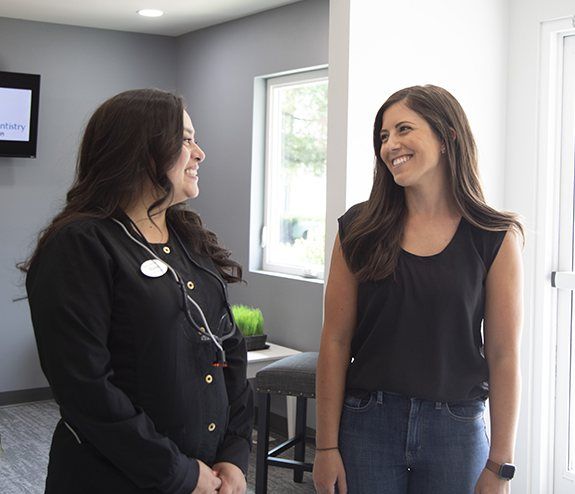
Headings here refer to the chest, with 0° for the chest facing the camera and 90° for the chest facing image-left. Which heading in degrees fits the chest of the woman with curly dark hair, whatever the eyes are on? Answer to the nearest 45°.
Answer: approximately 315°

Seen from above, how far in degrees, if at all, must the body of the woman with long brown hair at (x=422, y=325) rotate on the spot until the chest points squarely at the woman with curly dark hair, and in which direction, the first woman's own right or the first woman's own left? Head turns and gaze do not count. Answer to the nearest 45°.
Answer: approximately 45° to the first woman's own right

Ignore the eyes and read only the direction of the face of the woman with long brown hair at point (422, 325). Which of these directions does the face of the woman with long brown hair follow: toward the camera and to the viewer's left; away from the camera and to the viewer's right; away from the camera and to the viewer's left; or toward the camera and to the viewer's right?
toward the camera and to the viewer's left

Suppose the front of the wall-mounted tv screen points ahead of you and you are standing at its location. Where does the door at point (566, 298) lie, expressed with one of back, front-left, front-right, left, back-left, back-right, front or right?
front-left

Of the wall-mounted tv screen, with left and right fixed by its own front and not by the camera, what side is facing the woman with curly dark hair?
front

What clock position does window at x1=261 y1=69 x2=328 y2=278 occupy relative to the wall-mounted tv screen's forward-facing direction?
The window is roughly at 10 o'clock from the wall-mounted tv screen.

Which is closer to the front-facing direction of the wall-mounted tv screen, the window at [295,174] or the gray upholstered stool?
the gray upholstered stool

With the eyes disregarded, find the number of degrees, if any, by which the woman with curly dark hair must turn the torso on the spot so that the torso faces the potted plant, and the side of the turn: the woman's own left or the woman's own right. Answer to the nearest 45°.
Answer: approximately 135° to the woman's own left

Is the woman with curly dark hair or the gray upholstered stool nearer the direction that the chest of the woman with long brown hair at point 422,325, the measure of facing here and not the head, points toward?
the woman with curly dark hair

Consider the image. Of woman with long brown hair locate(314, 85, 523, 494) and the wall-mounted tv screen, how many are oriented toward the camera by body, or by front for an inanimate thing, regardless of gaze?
2
